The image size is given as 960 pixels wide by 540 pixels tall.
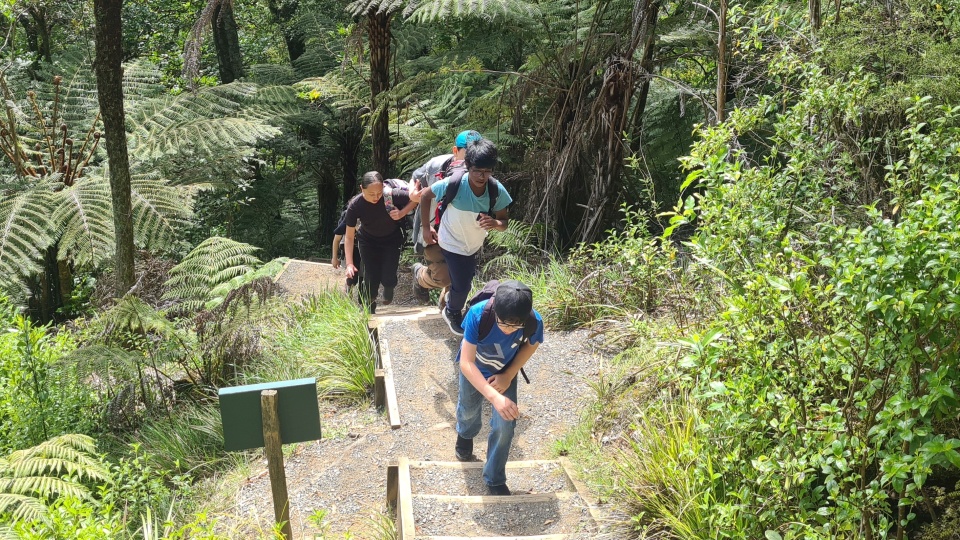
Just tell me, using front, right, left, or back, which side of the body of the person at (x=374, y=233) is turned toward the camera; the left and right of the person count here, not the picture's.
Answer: front

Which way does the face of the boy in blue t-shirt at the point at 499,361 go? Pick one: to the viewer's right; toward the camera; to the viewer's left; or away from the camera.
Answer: toward the camera

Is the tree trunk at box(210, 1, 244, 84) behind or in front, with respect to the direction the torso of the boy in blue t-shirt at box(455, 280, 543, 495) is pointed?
behind

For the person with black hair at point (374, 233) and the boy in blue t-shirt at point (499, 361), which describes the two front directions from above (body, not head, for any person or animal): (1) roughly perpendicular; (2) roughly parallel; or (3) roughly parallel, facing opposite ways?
roughly parallel

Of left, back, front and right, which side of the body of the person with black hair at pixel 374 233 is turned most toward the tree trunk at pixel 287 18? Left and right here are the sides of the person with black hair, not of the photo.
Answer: back

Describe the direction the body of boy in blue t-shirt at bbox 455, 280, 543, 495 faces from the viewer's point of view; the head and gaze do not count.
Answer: toward the camera

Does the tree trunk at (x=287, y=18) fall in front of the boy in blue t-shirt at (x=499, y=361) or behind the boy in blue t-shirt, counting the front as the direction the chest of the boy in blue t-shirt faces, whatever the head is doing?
behind
